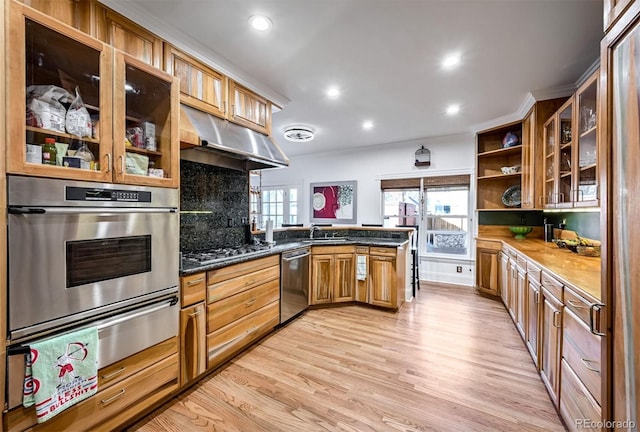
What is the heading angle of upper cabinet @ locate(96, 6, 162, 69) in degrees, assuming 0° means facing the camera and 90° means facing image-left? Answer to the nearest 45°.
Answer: approximately 315°

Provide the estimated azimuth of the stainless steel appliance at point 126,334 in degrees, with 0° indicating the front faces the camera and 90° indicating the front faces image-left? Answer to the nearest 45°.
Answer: approximately 315°

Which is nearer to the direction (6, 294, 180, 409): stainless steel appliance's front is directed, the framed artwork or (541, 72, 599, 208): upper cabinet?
the upper cabinet

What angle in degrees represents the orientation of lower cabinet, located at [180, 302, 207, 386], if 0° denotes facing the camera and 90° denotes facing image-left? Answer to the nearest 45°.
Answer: approximately 315°

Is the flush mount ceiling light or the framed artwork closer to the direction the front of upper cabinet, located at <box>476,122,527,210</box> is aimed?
the flush mount ceiling light

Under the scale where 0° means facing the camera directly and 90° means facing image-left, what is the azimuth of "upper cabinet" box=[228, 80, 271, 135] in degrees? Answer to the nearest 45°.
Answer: approximately 315°

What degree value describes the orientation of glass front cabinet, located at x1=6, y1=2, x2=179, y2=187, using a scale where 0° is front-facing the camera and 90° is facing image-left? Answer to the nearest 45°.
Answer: approximately 315°
